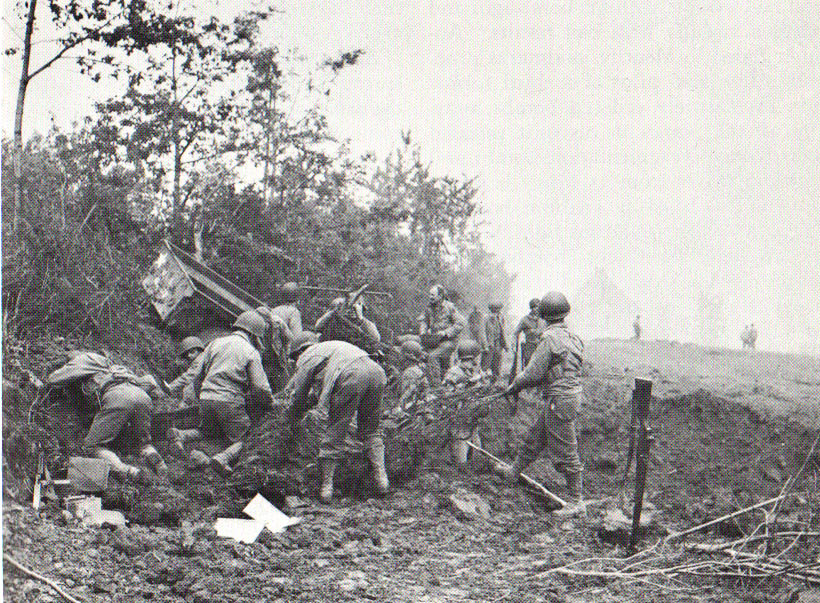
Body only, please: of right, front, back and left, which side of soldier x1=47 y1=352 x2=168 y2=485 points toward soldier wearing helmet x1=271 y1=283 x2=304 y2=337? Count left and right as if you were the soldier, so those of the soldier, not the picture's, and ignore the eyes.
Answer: right

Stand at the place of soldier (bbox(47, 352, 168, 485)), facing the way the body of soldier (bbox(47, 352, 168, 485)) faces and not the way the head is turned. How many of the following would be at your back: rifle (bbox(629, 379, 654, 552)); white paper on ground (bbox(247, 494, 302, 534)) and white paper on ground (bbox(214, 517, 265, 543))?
3

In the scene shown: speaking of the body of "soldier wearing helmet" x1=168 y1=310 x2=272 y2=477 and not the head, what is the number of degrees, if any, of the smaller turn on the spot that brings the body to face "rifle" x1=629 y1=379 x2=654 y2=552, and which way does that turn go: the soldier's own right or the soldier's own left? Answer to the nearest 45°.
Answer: approximately 90° to the soldier's own right

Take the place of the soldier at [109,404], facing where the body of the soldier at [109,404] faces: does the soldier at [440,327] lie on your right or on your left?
on your right

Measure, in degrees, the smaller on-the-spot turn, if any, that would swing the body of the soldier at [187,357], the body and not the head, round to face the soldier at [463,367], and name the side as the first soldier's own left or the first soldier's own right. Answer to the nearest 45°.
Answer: approximately 45° to the first soldier's own left

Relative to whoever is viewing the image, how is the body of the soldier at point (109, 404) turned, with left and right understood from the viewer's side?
facing away from the viewer and to the left of the viewer

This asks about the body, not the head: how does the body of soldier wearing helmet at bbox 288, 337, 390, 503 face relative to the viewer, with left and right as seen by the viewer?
facing away from the viewer and to the left of the viewer
